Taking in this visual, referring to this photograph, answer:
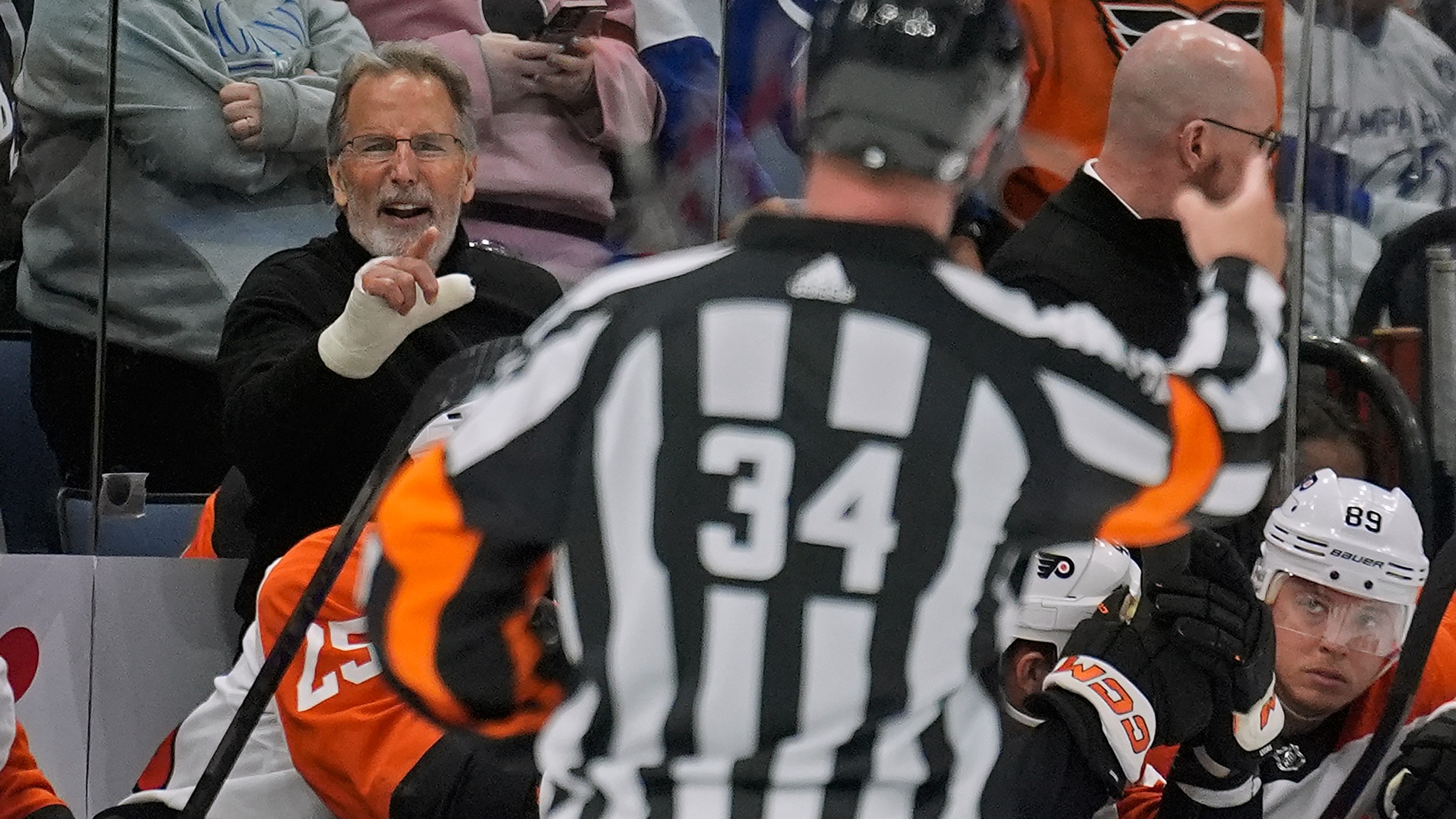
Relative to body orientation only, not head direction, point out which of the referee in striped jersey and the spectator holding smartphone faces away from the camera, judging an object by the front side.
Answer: the referee in striped jersey

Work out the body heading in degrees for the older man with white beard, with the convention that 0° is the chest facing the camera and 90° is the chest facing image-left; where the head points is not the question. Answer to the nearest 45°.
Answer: approximately 0°

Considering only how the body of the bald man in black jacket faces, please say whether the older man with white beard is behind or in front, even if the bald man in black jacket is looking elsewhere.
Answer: behind

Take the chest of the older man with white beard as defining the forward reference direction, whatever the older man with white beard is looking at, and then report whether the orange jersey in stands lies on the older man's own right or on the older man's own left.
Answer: on the older man's own left

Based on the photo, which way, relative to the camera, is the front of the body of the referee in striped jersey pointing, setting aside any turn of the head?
away from the camera

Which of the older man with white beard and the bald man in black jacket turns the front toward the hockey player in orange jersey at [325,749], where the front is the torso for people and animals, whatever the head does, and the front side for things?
the older man with white beard

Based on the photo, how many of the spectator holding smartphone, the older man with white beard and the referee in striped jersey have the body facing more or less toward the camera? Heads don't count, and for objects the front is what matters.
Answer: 2

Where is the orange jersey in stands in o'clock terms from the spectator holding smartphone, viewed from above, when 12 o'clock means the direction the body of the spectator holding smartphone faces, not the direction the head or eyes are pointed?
The orange jersey in stands is roughly at 9 o'clock from the spectator holding smartphone.

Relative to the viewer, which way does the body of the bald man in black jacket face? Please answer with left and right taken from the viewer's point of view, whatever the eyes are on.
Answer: facing away from the viewer and to the right of the viewer

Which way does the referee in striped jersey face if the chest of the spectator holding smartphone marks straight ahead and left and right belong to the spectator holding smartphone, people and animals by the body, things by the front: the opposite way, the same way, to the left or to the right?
the opposite way

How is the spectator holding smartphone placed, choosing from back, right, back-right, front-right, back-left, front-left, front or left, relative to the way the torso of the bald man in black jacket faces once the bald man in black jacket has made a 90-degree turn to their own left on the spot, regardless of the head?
front-left

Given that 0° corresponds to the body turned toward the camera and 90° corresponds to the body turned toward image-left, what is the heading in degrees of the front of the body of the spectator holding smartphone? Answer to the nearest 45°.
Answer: approximately 0°
